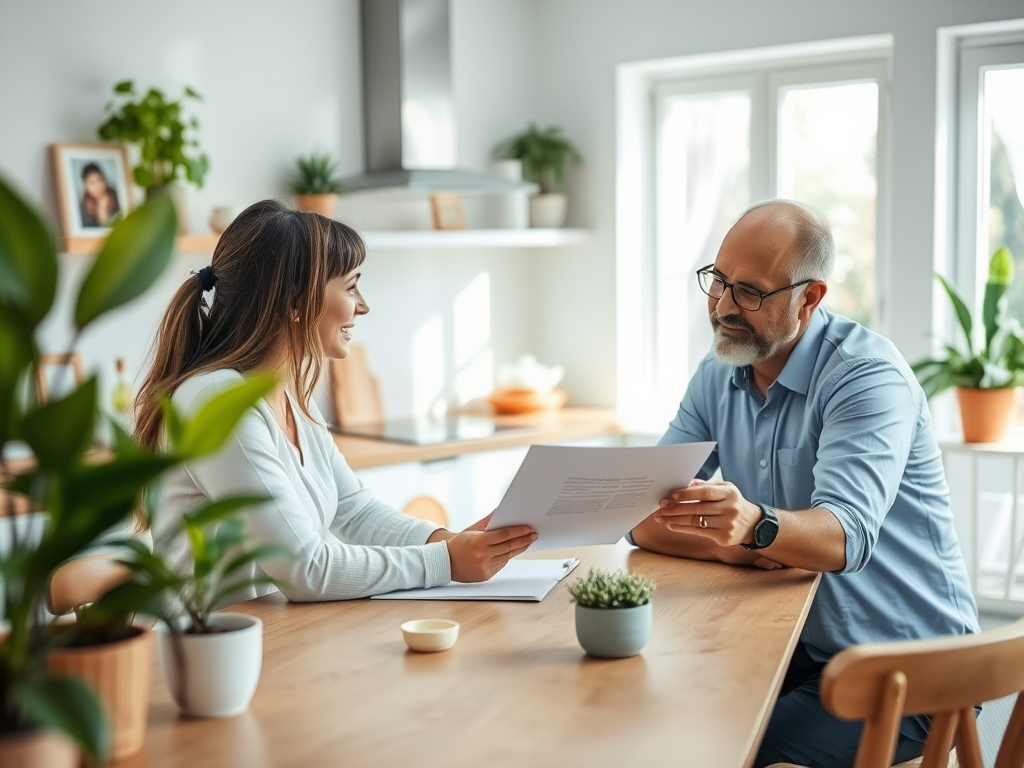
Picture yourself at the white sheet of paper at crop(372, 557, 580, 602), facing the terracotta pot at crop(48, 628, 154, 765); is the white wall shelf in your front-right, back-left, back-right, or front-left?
back-right

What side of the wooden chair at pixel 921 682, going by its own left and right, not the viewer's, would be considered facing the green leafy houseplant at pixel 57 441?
left

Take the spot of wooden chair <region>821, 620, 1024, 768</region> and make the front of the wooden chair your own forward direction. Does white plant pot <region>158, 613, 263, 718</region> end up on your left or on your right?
on your left

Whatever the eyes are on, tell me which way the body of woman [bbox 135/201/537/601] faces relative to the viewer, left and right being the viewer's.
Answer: facing to the right of the viewer

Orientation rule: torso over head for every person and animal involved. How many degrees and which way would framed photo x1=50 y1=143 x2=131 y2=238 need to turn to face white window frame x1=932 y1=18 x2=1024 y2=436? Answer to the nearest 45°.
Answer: approximately 45° to its left

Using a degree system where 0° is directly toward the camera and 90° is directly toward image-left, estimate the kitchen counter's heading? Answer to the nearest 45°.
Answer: approximately 315°

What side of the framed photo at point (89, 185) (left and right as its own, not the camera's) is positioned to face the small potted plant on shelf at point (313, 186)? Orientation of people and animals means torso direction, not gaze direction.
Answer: left

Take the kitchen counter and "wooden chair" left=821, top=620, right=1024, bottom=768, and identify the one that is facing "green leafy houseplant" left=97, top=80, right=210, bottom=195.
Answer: the wooden chair

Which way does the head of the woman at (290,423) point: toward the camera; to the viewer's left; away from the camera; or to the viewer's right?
to the viewer's right

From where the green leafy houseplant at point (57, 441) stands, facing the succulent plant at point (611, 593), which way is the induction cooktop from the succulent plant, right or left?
left

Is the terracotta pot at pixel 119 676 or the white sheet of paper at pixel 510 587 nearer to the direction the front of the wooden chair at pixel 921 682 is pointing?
the white sheet of paper

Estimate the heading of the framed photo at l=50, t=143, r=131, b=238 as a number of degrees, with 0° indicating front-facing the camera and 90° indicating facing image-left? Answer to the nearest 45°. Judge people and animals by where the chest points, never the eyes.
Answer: approximately 315°

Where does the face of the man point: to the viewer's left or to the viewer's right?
to the viewer's left

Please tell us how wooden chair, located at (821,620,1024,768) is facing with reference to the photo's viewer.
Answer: facing away from the viewer and to the left of the viewer
